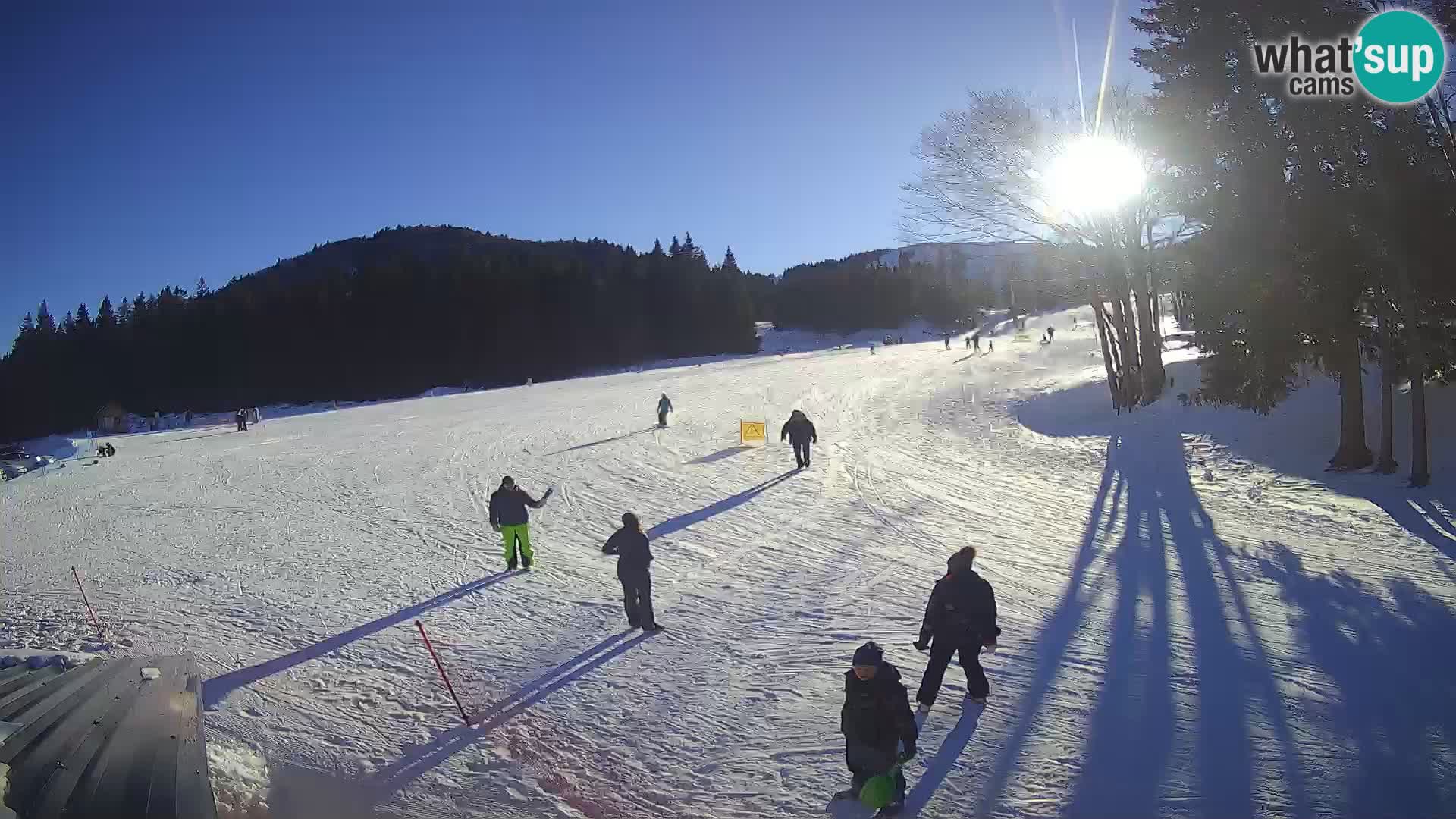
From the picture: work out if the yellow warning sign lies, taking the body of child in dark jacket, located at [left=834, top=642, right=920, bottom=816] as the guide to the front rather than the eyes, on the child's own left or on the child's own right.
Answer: on the child's own right

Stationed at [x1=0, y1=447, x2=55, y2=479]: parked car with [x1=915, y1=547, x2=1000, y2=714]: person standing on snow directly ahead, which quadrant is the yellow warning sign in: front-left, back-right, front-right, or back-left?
front-left

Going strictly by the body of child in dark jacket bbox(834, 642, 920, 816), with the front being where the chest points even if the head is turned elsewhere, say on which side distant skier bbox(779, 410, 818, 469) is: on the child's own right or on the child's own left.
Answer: on the child's own right

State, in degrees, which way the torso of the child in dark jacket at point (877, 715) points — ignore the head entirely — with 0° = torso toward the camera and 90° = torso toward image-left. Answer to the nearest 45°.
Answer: approximately 45°

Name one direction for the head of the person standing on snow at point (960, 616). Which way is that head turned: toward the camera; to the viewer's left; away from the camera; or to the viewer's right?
away from the camera

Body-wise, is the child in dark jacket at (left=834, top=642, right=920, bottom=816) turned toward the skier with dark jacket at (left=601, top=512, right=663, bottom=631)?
no

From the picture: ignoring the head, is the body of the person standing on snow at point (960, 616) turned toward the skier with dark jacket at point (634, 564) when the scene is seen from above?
no
